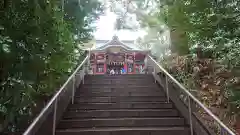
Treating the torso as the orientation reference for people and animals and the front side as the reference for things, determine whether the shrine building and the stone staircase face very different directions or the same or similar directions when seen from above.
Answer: same or similar directions

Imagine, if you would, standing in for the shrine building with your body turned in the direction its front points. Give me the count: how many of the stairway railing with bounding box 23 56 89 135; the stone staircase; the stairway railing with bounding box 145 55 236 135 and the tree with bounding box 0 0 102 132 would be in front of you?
4

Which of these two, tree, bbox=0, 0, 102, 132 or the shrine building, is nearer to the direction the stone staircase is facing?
the tree

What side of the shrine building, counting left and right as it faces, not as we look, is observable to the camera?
front

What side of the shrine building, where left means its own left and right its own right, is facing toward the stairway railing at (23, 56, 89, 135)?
front

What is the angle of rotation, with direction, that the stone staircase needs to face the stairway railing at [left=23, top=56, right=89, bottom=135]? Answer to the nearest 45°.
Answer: approximately 45° to its right

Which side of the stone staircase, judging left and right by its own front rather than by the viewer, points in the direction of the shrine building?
back

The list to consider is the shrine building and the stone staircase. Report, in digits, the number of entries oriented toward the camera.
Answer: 2

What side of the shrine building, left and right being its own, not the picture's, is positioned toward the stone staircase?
front

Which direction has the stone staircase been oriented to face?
toward the camera

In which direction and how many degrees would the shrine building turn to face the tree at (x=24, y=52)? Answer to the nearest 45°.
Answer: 0° — it already faces it
